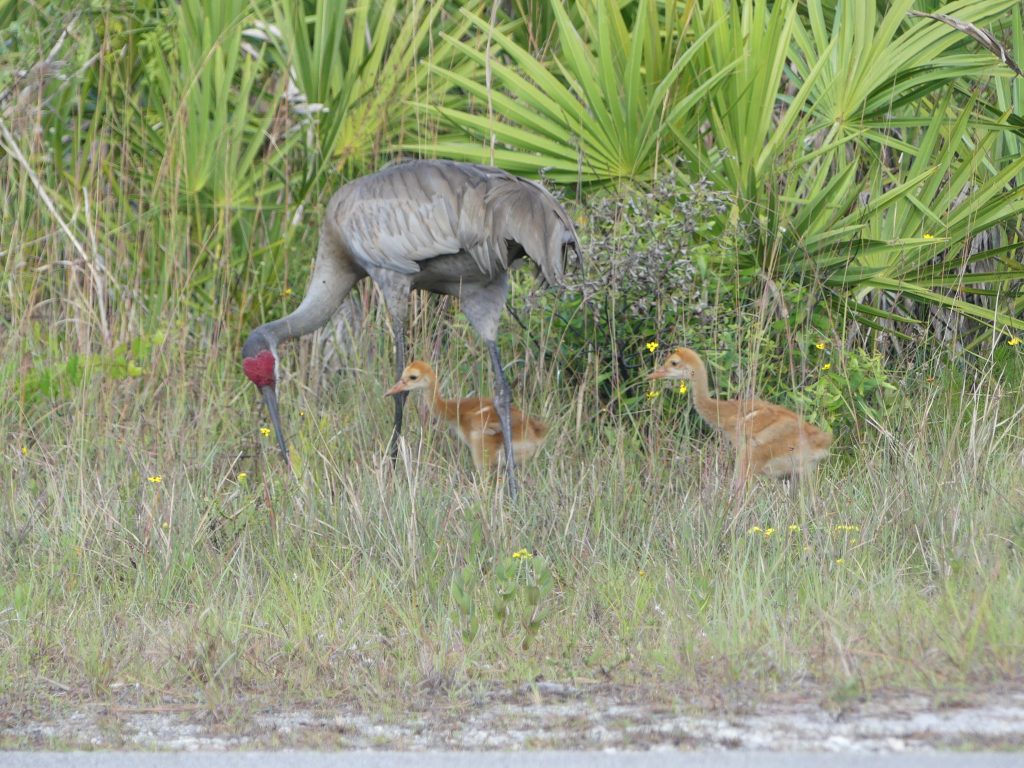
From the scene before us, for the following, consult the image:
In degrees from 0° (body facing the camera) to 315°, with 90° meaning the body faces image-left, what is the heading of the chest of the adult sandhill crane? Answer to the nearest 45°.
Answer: approximately 90°

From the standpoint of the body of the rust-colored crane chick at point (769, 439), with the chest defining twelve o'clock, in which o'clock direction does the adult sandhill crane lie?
The adult sandhill crane is roughly at 1 o'clock from the rust-colored crane chick.

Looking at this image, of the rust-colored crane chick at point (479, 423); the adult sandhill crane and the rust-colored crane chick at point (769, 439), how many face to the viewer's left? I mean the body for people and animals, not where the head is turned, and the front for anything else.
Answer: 3

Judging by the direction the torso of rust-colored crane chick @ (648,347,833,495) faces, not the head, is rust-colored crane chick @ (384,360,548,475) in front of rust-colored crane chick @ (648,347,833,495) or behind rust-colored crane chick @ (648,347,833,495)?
in front

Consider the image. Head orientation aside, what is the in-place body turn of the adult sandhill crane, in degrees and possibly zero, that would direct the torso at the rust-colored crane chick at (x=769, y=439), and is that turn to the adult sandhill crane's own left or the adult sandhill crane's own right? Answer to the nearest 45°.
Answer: approximately 135° to the adult sandhill crane's own left

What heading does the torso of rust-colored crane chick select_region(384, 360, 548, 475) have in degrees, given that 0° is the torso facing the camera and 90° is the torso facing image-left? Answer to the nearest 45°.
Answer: approximately 90°

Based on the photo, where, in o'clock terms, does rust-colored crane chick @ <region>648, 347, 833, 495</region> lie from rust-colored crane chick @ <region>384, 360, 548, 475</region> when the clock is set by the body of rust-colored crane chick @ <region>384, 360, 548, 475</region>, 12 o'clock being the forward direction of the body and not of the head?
rust-colored crane chick @ <region>648, 347, 833, 495</region> is roughly at 7 o'clock from rust-colored crane chick @ <region>384, 360, 548, 475</region>.

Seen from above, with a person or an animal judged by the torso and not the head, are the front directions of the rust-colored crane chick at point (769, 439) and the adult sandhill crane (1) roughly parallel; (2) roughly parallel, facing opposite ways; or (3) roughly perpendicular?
roughly parallel

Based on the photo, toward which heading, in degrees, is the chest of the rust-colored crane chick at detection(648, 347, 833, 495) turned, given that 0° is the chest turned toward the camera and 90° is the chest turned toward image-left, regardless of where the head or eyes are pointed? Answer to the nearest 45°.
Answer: approximately 90°

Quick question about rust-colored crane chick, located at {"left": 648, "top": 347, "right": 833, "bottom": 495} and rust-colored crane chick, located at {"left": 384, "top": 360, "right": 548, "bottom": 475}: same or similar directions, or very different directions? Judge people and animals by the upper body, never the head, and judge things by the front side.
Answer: same or similar directions
